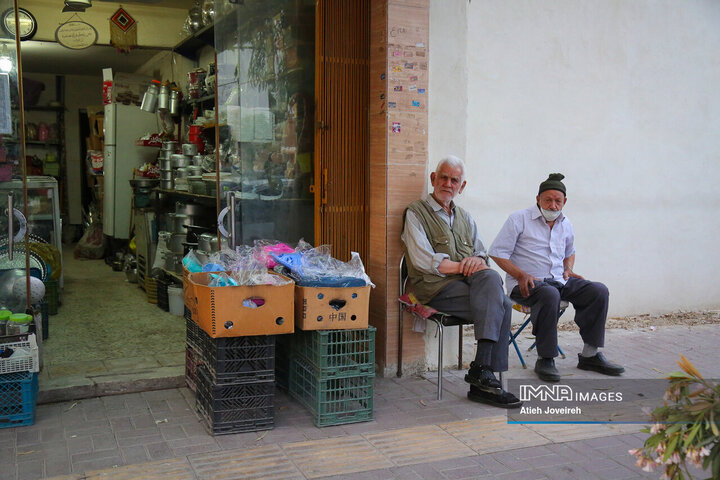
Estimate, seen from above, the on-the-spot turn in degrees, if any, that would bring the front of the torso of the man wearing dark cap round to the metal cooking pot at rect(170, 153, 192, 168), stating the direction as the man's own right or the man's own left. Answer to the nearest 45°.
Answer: approximately 135° to the man's own right

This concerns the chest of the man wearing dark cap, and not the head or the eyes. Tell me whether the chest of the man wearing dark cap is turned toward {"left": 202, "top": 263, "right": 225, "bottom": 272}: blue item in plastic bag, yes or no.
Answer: no

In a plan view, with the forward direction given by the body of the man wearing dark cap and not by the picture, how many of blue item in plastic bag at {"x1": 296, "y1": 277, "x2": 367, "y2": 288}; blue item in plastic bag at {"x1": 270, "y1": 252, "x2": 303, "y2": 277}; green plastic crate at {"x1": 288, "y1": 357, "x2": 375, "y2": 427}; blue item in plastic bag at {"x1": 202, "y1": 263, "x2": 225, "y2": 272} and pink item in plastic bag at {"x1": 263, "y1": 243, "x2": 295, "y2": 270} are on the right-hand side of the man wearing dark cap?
5

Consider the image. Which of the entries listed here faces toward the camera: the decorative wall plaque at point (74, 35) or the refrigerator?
the decorative wall plaque

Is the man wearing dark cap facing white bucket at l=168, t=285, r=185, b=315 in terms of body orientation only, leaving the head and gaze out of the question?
no

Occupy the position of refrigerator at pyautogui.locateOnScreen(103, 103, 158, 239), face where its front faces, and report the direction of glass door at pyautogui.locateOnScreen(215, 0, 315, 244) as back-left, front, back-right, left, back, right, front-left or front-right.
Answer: left

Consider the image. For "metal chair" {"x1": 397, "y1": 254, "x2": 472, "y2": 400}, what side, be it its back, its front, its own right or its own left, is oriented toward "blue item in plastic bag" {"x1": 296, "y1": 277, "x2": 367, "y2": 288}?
right

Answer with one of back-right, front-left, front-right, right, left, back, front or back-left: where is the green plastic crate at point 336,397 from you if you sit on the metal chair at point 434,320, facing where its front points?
right

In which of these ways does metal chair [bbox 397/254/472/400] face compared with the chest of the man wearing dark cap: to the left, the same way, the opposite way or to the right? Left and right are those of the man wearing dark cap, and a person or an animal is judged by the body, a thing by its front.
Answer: the same way

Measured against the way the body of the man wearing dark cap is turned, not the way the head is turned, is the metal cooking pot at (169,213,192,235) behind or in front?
behind

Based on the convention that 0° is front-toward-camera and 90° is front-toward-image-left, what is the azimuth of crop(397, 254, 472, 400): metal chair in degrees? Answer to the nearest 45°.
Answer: approximately 315°

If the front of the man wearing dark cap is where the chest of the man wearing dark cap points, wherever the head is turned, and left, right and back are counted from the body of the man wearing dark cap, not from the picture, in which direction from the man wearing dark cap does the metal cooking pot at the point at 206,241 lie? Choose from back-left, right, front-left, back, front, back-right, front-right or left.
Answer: back-right

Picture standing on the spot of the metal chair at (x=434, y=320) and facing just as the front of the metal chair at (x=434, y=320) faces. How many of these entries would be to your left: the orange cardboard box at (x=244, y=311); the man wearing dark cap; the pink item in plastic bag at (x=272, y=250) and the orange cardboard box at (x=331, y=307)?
1

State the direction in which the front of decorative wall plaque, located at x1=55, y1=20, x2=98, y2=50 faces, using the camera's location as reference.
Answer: facing the viewer

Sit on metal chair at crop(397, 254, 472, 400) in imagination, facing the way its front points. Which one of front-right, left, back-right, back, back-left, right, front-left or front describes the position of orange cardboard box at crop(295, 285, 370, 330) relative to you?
right

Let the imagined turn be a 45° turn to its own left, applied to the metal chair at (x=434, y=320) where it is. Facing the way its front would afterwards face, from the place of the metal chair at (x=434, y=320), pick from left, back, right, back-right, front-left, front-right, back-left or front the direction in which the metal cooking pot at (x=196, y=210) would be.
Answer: back-left

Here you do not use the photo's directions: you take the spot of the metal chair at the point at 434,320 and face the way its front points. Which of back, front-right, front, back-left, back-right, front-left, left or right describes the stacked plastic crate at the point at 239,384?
right

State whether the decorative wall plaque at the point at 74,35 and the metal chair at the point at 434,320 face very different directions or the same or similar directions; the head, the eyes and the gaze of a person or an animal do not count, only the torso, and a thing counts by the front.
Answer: same or similar directions

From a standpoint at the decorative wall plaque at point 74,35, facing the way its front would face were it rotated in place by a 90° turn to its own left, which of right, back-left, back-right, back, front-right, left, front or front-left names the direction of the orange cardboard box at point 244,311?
right

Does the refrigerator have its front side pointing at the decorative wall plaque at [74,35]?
no
